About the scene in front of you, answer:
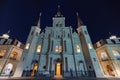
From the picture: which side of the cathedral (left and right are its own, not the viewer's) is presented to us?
front
